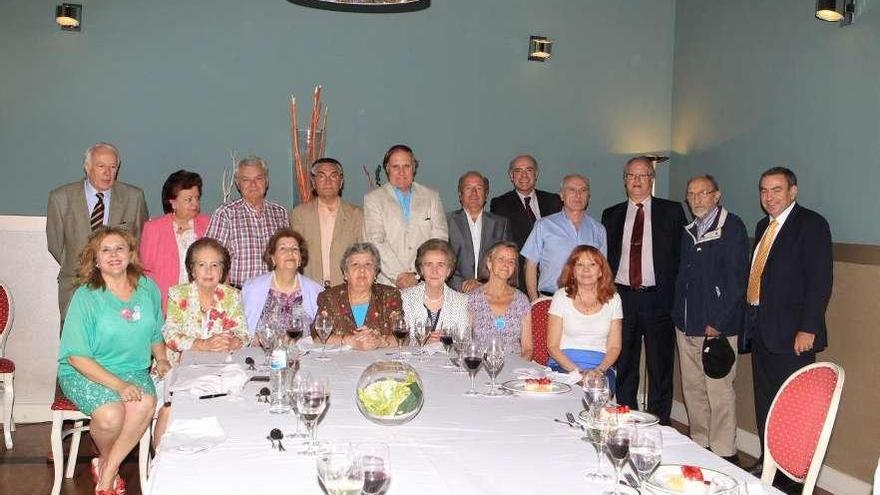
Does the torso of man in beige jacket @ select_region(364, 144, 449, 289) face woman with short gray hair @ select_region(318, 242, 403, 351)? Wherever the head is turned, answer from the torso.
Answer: yes

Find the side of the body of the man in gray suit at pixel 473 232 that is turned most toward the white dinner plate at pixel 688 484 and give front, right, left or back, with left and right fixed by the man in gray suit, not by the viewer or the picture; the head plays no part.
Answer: front

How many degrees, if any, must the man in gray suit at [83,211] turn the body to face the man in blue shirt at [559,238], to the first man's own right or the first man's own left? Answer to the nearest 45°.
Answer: approximately 90° to the first man's own left

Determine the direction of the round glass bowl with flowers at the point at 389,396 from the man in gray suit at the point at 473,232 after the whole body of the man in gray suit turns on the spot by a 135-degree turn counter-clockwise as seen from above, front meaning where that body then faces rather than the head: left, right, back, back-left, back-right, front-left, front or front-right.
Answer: back-right

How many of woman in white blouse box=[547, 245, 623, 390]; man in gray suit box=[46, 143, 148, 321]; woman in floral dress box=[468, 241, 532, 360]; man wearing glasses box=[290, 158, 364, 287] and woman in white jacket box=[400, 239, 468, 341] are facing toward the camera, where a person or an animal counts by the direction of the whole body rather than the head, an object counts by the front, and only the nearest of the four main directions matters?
5

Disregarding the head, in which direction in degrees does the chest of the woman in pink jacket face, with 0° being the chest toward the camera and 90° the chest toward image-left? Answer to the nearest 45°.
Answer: approximately 315°

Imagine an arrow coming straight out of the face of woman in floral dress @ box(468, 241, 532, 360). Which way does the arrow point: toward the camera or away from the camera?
toward the camera

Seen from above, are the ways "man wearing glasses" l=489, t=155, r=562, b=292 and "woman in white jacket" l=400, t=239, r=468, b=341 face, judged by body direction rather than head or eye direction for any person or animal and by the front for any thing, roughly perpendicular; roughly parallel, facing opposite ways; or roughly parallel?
roughly parallel

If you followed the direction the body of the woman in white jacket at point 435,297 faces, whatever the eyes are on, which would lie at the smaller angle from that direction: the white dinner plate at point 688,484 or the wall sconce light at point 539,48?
the white dinner plate

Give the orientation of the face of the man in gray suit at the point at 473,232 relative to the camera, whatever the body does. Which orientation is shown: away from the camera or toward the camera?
toward the camera

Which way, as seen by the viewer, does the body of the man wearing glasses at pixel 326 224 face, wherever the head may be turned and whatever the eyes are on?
toward the camera

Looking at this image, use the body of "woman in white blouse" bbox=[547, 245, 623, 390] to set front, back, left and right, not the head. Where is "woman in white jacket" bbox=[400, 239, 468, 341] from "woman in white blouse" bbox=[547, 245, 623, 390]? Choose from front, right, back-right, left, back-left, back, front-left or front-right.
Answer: right

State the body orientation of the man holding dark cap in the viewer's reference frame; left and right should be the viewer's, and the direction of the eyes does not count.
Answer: facing the viewer and to the left of the viewer

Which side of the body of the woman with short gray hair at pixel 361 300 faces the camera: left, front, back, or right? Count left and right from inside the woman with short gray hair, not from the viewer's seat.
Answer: front

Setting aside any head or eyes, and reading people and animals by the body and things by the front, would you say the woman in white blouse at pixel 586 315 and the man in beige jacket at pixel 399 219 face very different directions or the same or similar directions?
same or similar directions

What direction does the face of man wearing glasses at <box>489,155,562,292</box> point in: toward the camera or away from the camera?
toward the camera

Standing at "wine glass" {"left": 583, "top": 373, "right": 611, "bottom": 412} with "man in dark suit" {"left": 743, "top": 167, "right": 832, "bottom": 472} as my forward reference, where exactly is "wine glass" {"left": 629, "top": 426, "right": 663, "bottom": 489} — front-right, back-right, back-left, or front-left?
back-right

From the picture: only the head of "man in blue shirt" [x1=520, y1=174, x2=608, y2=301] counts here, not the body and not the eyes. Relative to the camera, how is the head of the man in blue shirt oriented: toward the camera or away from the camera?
toward the camera

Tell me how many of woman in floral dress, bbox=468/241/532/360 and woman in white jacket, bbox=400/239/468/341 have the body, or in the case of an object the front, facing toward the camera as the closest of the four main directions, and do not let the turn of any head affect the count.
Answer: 2
